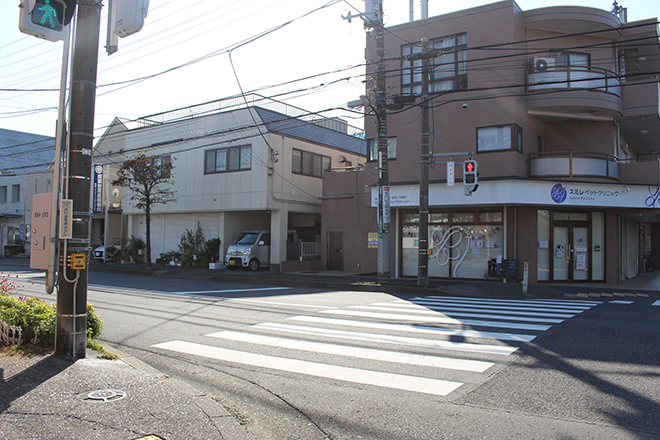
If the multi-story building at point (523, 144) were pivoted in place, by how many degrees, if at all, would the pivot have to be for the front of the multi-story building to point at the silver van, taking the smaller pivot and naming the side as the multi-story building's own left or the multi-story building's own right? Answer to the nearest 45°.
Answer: approximately 90° to the multi-story building's own right

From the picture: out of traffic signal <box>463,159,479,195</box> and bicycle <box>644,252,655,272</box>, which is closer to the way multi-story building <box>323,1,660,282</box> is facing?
the traffic signal

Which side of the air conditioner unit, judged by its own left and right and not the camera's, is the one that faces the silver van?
right

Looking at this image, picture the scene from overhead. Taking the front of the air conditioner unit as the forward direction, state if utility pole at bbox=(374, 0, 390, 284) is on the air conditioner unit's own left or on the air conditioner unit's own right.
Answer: on the air conditioner unit's own right

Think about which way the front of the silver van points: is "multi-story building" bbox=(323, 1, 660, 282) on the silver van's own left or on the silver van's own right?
on the silver van's own left

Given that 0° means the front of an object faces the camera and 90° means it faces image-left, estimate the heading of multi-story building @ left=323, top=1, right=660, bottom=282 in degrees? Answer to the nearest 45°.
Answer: approximately 0°

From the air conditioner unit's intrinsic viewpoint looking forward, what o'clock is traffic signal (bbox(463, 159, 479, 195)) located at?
The traffic signal is roughly at 1 o'clock from the air conditioner unit.

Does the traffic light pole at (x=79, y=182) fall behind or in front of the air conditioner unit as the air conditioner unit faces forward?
in front
